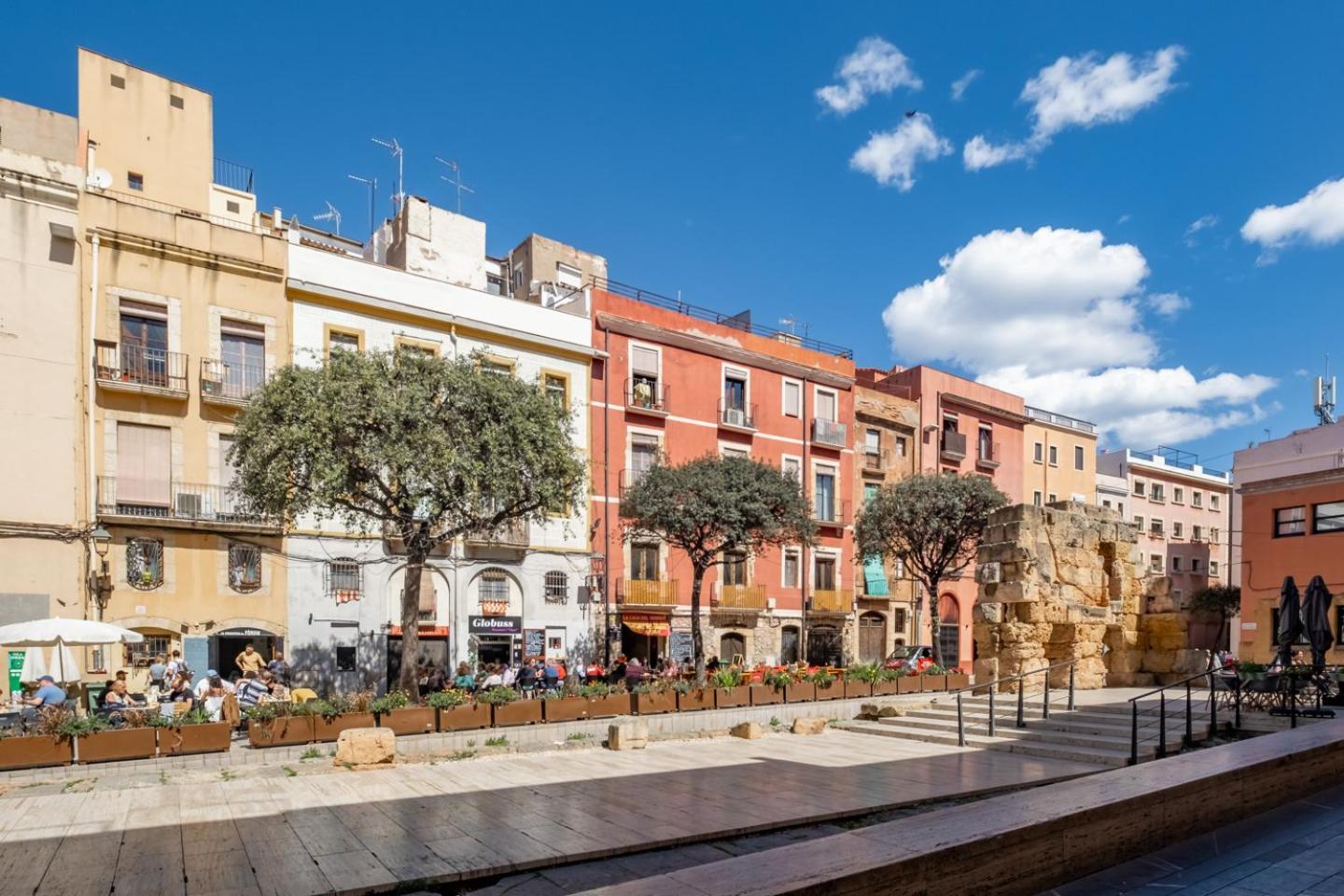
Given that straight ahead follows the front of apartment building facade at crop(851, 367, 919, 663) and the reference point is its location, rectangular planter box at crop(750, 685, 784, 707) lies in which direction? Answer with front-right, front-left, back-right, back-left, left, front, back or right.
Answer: front-right

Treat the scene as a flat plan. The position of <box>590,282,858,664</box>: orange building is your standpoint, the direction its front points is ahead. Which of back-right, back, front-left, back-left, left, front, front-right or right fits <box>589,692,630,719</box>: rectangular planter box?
front-right

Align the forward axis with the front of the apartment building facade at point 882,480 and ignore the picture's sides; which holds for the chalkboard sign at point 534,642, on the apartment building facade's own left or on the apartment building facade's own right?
on the apartment building facade's own right

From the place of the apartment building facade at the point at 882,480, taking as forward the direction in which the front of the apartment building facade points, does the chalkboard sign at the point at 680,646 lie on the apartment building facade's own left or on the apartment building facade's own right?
on the apartment building facade's own right

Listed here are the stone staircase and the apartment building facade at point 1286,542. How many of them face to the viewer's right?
0

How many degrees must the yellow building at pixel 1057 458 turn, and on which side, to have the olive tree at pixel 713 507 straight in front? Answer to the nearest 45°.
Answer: approximately 45° to its right

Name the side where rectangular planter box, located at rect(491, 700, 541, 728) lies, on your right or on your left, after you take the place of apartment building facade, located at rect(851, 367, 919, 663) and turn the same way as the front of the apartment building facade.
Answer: on your right
